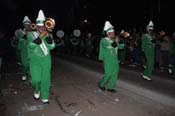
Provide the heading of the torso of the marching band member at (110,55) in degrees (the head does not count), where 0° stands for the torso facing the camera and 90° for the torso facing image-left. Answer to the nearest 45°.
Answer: approximately 315°

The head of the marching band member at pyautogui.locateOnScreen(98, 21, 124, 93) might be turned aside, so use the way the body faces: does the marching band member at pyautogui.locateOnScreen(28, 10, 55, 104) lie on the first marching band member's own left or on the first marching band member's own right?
on the first marching band member's own right
